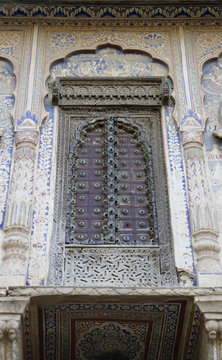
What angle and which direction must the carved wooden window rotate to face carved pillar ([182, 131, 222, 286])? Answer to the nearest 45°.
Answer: approximately 90° to its left

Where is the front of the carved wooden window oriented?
toward the camera

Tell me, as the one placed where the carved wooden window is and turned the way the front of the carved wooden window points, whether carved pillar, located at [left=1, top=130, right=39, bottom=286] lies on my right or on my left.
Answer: on my right
